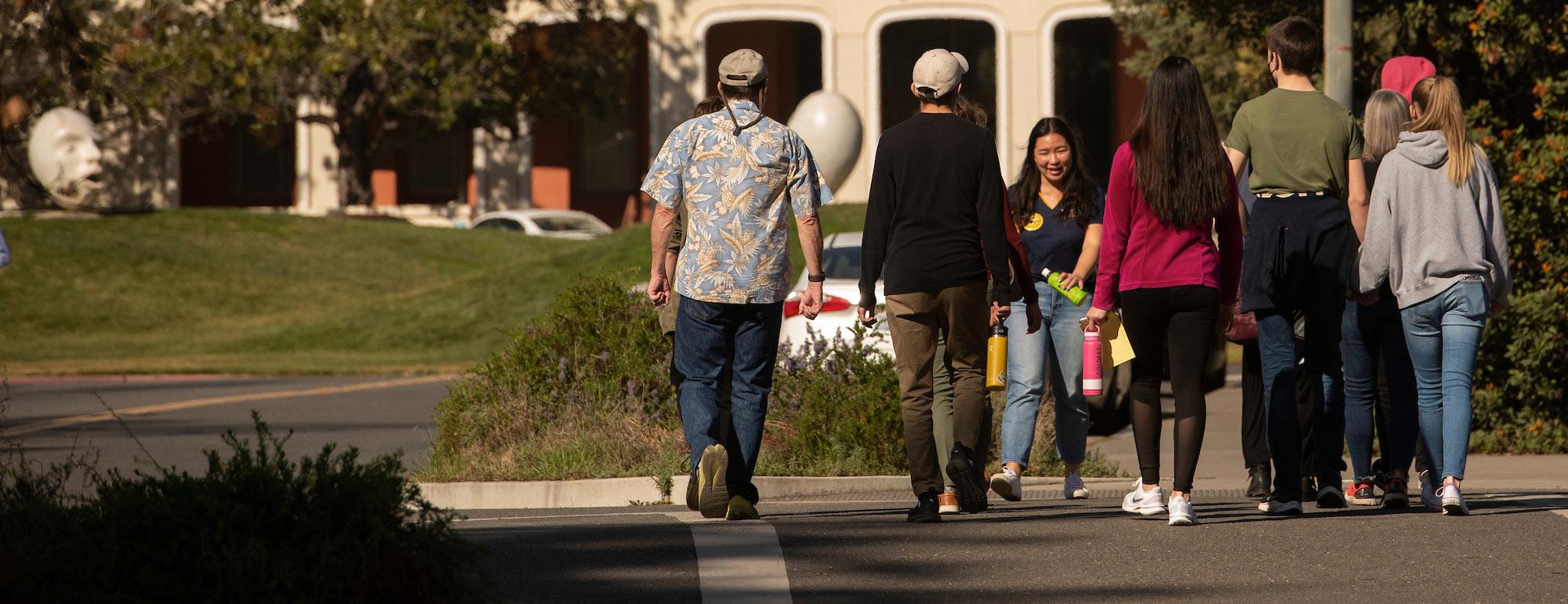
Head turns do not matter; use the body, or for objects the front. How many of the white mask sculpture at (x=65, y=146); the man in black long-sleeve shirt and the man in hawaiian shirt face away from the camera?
2

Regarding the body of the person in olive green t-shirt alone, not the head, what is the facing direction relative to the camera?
away from the camera

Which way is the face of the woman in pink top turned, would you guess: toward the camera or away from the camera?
away from the camera

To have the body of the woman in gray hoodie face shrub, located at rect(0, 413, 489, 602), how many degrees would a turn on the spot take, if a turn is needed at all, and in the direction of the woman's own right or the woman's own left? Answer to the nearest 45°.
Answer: approximately 135° to the woman's own left

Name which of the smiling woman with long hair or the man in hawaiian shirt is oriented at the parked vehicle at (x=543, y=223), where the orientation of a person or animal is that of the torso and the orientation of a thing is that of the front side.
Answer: the man in hawaiian shirt

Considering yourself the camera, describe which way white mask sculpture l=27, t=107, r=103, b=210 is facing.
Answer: facing the viewer and to the right of the viewer

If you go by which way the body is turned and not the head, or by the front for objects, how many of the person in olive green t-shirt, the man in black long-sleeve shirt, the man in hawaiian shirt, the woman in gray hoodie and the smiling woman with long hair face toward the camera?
1

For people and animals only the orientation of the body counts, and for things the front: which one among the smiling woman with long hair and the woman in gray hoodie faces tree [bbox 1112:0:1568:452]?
the woman in gray hoodie

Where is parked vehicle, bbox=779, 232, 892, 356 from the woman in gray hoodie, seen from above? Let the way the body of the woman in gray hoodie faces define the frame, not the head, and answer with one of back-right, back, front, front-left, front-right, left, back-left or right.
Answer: front-left

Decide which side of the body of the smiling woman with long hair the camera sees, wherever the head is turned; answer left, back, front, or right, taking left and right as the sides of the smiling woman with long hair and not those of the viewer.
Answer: front

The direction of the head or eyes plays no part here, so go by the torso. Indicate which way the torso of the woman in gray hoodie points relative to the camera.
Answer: away from the camera

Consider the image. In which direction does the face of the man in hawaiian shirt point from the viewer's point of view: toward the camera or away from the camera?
away from the camera

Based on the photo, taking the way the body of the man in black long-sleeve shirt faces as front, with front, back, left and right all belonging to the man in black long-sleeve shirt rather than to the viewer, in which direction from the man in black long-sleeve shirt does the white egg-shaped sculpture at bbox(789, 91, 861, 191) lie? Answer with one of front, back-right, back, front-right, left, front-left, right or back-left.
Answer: front

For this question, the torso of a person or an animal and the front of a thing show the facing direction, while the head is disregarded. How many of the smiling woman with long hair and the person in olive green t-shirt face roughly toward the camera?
1

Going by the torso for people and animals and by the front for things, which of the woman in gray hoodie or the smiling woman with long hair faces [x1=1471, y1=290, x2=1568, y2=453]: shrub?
the woman in gray hoodie

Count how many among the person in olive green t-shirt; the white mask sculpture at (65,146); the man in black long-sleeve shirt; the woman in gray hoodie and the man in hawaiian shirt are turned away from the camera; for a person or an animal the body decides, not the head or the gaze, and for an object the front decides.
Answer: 4

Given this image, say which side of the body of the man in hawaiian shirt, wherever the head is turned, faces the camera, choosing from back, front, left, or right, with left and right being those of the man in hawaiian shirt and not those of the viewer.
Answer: back
